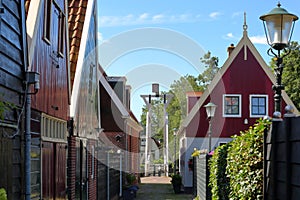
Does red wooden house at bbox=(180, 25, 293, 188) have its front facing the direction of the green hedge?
yes

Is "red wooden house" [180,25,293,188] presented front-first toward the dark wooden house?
yes

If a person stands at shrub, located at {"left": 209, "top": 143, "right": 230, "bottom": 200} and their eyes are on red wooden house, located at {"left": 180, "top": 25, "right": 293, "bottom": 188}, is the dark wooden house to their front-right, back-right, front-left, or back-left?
back-left

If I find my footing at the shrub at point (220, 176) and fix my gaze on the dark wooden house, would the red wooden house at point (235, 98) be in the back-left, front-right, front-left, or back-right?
back-right

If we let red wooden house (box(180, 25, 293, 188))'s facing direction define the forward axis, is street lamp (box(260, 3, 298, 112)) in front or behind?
in front

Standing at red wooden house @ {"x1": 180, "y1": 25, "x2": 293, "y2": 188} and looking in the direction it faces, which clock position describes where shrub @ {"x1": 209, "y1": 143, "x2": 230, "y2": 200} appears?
The shrub is roughly at 12 o'clock from the red wooden house.

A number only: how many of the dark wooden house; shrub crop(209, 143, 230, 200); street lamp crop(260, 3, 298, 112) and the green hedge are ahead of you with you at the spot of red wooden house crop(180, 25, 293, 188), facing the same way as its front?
4

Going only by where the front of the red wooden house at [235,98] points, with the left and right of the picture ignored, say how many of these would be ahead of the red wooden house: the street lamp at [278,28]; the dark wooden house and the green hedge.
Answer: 3

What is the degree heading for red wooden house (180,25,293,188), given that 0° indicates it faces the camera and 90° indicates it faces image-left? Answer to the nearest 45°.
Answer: approximately 0°
